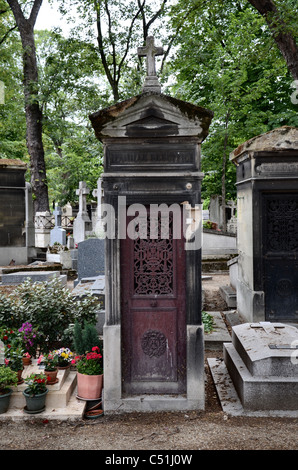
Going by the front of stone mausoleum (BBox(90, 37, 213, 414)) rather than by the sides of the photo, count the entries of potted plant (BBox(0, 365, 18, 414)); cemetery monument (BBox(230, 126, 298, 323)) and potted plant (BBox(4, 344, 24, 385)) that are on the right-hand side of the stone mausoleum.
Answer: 2

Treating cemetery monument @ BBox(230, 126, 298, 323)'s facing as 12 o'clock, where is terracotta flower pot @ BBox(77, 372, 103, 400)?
The terracotta flower pot is roughly at 1 o'clock from the cemetery monument.

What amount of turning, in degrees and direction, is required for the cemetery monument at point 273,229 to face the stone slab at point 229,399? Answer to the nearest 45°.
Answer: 0° — it already faces it

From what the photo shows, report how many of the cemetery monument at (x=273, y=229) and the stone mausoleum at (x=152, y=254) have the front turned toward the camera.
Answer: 2

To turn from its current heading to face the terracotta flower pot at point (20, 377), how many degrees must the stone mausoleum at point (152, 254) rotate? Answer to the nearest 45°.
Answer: approximately 90° to its right

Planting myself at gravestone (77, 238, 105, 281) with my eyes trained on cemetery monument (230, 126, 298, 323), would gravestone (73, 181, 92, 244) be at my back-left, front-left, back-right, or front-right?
back-left

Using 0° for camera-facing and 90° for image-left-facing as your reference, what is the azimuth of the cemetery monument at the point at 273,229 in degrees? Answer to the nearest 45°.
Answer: approximately 0°

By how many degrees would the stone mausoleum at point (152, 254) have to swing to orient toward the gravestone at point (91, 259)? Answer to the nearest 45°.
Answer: approximately 180°

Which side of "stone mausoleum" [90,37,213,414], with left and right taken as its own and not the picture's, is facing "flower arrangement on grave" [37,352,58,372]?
right
